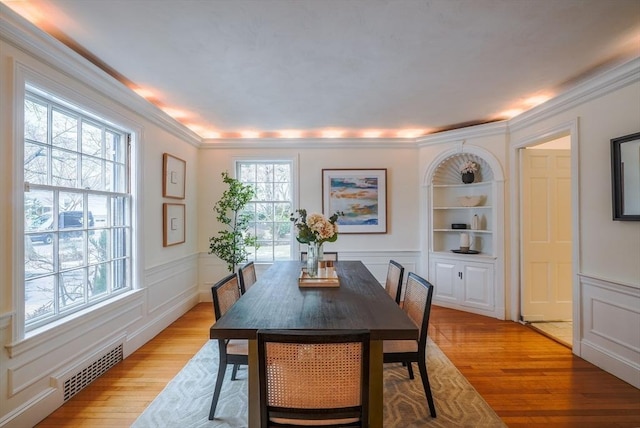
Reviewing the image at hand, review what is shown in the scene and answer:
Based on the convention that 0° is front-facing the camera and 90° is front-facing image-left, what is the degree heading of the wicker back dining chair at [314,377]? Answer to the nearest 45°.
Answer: approximately 180°

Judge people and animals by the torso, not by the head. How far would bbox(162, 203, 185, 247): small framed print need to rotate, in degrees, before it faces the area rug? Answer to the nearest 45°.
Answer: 0° — it already faces it

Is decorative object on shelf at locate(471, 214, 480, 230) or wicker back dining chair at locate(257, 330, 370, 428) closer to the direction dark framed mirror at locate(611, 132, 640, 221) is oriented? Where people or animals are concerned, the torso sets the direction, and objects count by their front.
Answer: the wicker back dining chair

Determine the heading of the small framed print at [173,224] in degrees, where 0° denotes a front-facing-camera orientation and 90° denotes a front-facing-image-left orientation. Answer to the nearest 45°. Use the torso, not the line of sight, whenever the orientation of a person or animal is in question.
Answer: approximately 315°

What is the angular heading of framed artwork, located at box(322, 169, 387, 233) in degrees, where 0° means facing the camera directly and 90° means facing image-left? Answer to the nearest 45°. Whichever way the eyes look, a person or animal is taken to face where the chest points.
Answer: approximately 0°

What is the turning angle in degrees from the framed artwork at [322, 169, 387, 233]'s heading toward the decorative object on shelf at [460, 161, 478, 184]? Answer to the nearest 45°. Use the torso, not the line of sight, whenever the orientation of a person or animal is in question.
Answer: approximately 90° to its left

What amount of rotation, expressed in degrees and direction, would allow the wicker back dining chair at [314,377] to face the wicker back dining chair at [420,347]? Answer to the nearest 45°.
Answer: approximately 45° to its right

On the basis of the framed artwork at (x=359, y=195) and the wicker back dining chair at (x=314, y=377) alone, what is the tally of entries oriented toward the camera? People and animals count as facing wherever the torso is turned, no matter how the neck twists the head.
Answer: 1

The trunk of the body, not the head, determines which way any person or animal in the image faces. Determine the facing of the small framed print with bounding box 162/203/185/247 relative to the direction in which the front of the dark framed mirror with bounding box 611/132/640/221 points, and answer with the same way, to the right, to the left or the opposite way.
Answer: the opposite way
